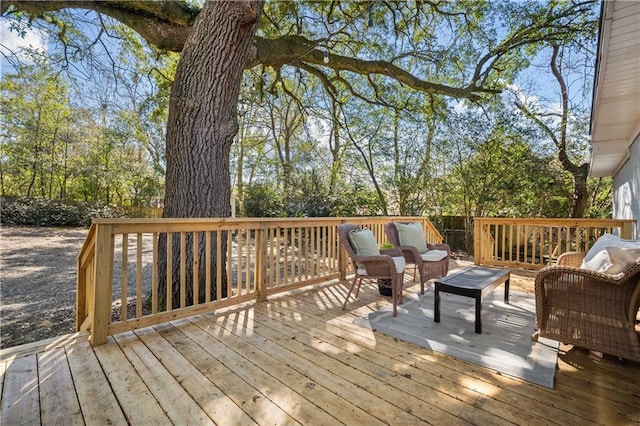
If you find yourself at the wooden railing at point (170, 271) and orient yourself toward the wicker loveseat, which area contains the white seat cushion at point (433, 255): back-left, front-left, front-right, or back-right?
front-left

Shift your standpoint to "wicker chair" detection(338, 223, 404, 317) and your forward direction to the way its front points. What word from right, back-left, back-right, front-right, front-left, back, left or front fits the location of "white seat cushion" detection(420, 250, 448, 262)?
front-left

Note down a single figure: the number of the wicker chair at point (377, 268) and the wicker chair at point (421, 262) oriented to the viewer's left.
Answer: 0

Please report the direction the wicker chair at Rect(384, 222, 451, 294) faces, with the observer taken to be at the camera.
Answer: facing the viewer and to the right of the viewer

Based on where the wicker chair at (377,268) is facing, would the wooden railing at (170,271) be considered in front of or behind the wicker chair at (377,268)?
behind

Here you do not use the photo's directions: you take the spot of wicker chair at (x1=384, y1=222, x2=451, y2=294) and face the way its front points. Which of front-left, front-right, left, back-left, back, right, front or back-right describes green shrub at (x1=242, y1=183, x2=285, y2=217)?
back

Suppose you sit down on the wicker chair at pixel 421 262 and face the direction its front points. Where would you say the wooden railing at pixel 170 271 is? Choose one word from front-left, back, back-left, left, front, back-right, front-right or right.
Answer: right

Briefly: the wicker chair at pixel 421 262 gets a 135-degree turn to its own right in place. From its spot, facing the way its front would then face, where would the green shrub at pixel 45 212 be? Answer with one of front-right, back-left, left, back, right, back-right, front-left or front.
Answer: front

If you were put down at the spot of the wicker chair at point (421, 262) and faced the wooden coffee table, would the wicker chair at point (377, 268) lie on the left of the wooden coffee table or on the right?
right

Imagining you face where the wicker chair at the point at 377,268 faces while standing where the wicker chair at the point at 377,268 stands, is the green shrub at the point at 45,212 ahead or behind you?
behind

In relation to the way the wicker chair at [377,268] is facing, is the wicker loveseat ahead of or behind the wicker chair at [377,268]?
ahead
